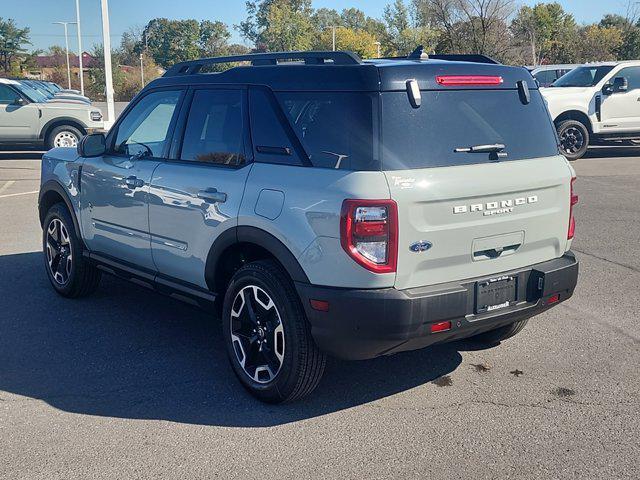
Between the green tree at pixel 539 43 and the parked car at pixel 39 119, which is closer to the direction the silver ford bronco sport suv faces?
the parked car

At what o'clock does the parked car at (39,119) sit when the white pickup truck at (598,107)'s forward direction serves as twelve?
The parked car is roughly at 1 o'clock from the white pickup truck.

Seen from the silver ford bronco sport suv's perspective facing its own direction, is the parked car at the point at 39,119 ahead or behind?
ahead

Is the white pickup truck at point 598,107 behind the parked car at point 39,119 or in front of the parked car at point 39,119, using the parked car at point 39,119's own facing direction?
in front

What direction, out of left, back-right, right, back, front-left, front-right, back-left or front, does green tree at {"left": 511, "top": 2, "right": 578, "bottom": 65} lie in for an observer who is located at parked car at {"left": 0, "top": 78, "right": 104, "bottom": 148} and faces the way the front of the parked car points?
front-left

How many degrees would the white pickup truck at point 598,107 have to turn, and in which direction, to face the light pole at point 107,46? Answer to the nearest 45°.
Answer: approximately 45° to its right

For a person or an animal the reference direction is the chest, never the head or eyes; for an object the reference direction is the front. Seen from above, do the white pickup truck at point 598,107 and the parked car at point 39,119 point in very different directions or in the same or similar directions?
very different directions

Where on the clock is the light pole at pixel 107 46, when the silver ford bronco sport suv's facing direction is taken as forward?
The light pole is roughly at 1 o'clock from the silver ford bronco sport suv.

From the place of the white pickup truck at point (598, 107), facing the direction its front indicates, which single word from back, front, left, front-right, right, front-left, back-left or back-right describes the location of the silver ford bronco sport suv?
front-left

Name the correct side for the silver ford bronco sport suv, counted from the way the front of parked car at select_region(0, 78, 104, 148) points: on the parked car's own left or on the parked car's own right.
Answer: on the parked car's own right

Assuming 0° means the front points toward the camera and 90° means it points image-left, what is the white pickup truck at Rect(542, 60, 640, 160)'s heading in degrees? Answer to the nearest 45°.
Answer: approximately 45°

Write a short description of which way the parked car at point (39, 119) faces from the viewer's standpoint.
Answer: facing to the right of the viewer

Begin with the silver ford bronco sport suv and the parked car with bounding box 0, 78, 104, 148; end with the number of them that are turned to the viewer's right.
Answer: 1

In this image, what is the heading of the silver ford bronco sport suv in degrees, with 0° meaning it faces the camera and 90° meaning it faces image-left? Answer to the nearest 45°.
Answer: approximately 135°
